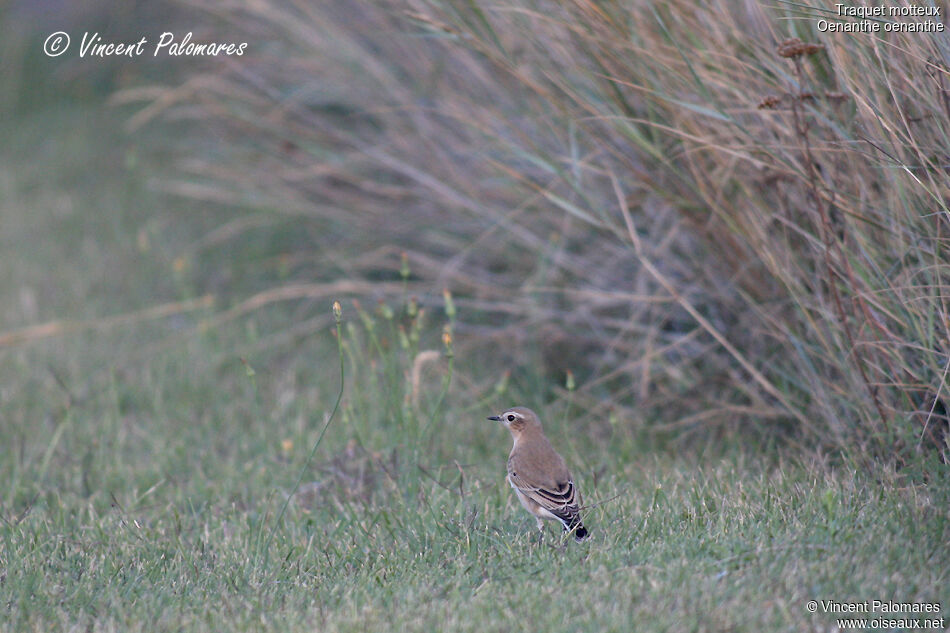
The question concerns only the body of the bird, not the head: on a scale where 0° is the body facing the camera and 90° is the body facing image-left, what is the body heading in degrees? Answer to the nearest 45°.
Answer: approximately 135°
